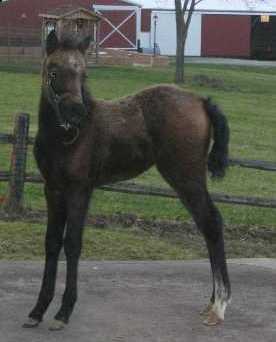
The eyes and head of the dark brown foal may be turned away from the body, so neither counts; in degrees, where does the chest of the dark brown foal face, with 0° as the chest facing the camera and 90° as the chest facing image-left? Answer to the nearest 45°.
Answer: approximately 90°

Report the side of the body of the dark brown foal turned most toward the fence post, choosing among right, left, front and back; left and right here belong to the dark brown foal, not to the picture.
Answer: right
